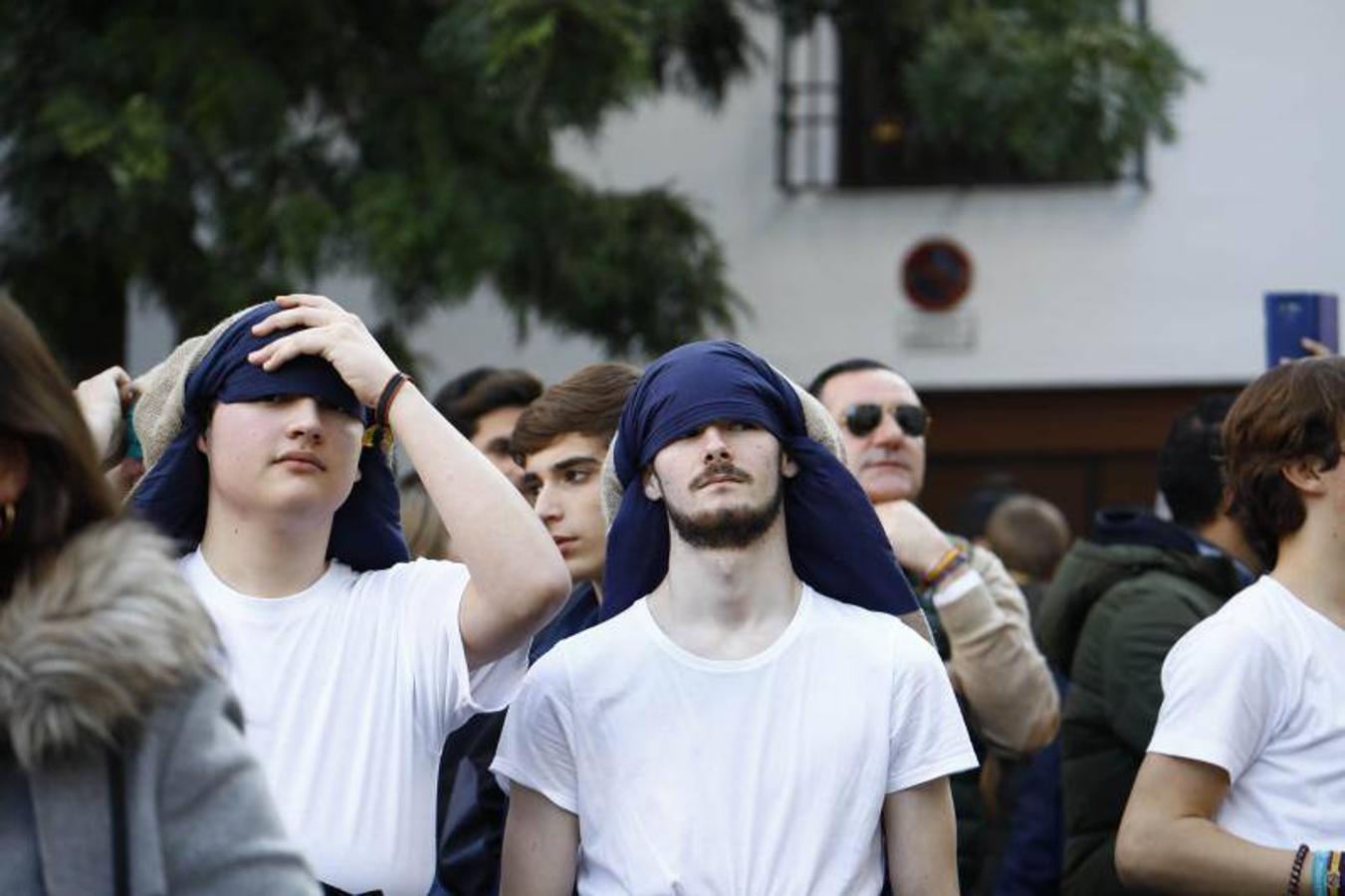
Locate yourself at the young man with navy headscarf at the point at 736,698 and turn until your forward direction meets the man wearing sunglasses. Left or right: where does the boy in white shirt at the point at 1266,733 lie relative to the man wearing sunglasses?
right

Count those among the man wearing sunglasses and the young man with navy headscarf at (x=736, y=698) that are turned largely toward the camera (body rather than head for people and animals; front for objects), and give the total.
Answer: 2

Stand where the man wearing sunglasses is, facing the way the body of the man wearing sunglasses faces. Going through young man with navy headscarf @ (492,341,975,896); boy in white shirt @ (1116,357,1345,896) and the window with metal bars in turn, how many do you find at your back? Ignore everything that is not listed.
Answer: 1

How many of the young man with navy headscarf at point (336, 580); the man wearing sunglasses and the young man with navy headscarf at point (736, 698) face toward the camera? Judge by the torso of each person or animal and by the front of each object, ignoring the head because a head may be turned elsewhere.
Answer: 3

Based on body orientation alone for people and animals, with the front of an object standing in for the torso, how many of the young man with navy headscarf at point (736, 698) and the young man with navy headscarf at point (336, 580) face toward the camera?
2

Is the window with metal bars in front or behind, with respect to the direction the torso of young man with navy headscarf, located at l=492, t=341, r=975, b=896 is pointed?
behind

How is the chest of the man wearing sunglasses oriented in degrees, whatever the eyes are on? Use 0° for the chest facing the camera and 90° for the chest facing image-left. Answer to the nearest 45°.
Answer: approximately 0°

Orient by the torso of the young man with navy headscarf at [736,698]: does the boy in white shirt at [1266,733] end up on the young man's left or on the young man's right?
on the young man's left

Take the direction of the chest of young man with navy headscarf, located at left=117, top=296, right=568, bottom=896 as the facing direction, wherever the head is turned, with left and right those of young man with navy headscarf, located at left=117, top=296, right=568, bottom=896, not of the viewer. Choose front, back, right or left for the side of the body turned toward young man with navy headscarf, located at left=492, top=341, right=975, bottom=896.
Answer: left

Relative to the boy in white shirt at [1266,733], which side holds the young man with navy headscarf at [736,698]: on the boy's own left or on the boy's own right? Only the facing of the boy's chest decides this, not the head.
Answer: on the boy's own right
